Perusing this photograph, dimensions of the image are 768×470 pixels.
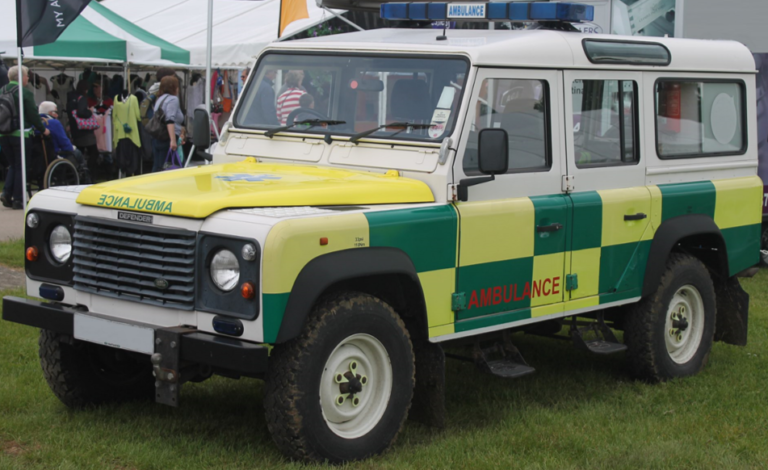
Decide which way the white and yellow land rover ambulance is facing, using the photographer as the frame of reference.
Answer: facing the viewer and to the left of the viewer

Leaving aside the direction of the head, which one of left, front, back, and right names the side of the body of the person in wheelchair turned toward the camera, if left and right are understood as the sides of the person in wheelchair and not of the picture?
right

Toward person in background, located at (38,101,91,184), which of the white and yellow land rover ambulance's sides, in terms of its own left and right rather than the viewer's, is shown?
right
